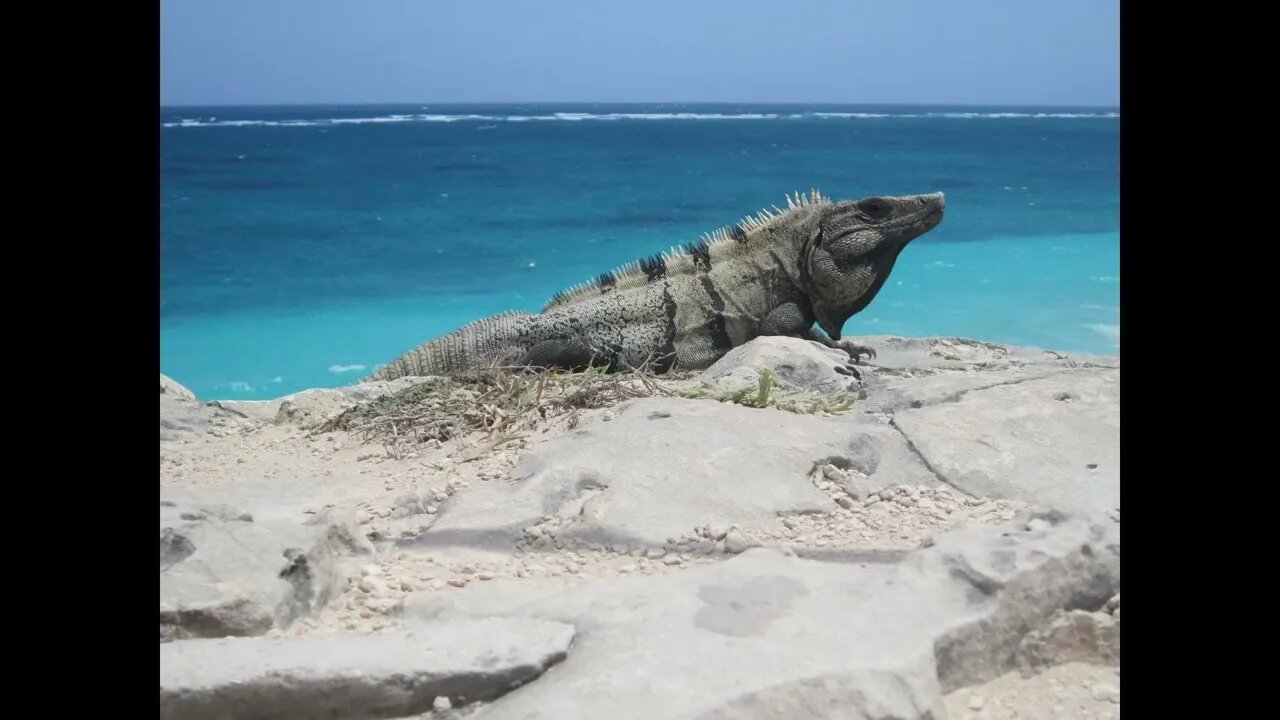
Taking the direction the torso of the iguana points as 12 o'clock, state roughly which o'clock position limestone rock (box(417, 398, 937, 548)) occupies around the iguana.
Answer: The limestone rock is roughly at 3 o'clock from the iguana.

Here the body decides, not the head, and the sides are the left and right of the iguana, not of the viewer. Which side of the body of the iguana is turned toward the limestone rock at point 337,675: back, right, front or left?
right

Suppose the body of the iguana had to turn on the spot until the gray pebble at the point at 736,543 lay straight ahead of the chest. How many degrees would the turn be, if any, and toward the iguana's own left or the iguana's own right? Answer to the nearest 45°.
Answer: approximately 90° to the iguana's own right

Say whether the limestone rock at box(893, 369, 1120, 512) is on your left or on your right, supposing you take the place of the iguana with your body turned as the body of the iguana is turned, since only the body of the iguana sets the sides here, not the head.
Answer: on your right

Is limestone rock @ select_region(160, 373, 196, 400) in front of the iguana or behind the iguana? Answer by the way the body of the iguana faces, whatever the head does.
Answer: behind

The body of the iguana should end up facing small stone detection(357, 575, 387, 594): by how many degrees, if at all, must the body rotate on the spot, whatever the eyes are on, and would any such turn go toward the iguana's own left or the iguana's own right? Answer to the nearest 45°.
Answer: approximately 90° to the iguana's own right

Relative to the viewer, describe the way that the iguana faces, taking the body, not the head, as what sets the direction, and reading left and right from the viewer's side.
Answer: facing to the right of the viewer

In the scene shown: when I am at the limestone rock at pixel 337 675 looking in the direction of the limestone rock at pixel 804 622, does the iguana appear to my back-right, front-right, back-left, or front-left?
front-left

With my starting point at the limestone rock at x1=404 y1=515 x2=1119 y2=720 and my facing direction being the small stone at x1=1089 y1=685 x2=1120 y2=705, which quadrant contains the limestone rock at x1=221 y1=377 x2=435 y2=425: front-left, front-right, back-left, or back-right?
back-left

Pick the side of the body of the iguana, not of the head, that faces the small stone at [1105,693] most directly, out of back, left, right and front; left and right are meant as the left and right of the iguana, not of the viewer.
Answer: right
